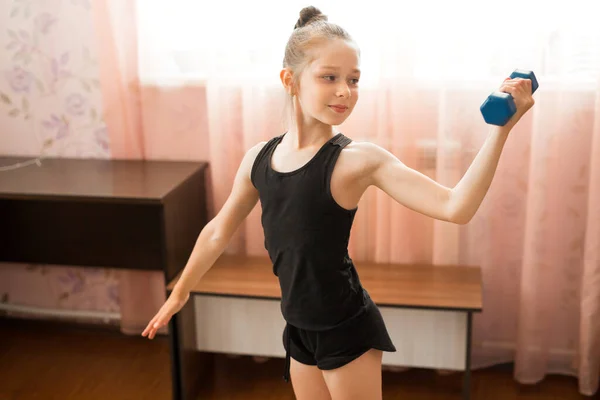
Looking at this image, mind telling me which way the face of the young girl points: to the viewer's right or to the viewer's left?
to the viewer's right

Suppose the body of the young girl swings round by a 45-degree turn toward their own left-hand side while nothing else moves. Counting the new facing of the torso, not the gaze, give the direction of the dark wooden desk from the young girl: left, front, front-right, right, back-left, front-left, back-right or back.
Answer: back-right

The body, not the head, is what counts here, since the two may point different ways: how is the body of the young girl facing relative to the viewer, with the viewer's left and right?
facing the viewer and to the left of the viewer
